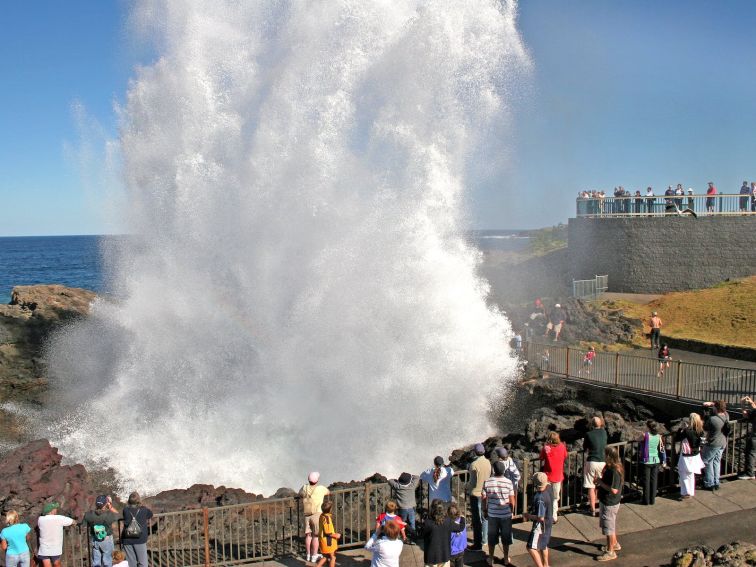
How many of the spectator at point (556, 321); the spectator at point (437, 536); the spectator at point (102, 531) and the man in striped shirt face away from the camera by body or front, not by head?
3

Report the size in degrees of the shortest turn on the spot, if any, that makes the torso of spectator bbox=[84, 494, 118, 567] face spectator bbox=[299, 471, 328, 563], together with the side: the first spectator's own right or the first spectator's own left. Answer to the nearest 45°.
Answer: approximately 90° to the first spectator's own right

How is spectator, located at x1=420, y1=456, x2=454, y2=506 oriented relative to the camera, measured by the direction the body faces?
away from the camera

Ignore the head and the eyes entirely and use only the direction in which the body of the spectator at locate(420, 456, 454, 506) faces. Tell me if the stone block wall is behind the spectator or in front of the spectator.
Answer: in front

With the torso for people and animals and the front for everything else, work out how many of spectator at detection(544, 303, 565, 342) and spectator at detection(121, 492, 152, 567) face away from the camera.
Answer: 1

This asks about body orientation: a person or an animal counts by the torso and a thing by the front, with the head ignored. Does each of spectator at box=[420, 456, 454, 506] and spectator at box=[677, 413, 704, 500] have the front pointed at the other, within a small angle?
no

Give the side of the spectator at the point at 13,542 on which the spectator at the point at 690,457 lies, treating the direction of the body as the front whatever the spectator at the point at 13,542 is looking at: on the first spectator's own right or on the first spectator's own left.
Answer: on the first spectator's own right

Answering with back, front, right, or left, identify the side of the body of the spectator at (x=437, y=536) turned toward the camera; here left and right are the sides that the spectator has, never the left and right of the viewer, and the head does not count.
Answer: back

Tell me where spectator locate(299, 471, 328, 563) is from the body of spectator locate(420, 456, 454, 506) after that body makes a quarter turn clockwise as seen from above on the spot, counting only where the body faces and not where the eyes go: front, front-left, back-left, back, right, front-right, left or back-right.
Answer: back

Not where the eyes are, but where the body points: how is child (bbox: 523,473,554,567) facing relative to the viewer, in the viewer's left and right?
facing away from the viewer and to the left of the viewer

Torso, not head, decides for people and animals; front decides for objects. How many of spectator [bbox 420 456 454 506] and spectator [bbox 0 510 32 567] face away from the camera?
2

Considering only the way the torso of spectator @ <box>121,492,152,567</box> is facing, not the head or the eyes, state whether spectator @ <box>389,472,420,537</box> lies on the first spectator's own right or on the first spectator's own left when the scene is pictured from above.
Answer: on the first spectator's own right

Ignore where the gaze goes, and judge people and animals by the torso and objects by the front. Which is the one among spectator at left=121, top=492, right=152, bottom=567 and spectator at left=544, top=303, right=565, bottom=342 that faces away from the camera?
spectator at left=121, top=492, right=152, bottom=567

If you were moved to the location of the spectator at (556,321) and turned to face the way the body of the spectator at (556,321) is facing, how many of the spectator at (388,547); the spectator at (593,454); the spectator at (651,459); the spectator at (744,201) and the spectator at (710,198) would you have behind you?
2

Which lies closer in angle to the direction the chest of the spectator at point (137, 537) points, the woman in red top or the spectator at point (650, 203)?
the spectator

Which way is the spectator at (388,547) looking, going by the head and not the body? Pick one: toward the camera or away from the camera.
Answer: away from the camera

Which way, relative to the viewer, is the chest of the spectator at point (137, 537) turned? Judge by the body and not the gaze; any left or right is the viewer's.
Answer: facing away from the viewer

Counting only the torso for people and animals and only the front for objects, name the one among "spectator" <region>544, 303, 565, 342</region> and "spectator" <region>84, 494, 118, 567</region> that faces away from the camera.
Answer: "spectator" <region>84, 494, 118, 567</region>

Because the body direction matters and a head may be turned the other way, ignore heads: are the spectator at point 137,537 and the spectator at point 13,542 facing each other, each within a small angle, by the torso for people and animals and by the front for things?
no
